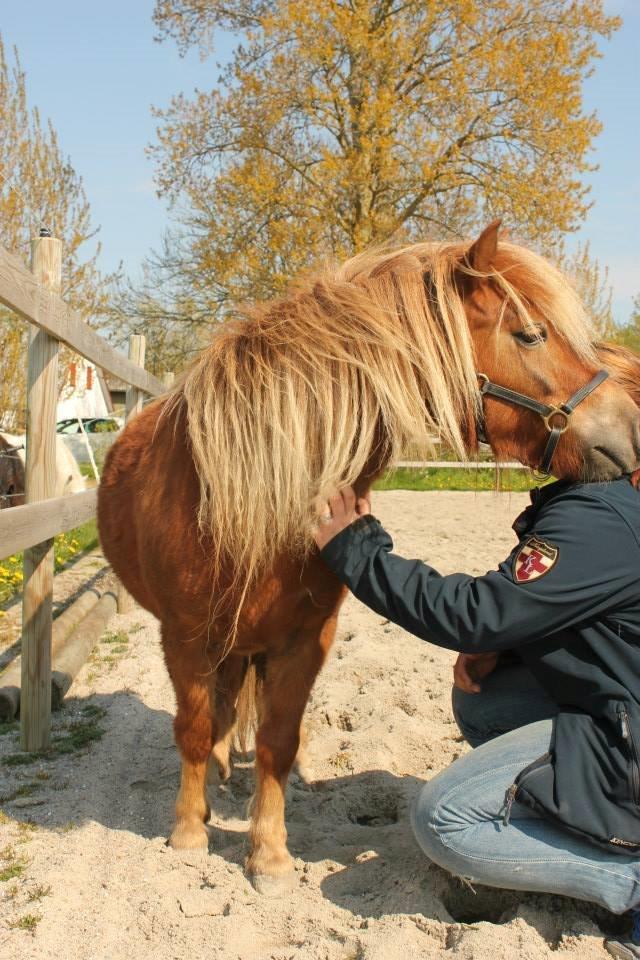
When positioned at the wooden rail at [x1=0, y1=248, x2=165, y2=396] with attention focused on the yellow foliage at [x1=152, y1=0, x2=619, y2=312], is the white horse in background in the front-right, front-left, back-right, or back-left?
front-left
